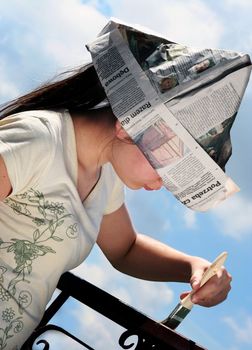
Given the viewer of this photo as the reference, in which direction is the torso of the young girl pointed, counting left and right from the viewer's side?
facing the viewer and to the right of the viewer

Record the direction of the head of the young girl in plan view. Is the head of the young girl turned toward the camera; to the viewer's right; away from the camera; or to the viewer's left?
to the viewer's right
